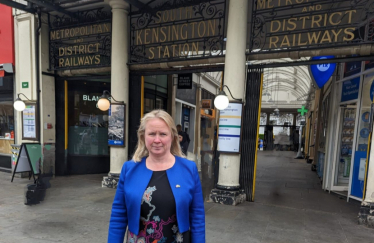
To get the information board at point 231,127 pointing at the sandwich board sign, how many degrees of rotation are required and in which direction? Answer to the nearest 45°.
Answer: approximately 90° to its right

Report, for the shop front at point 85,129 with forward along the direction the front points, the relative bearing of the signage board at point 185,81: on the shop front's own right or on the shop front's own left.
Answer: on the shop front's own left

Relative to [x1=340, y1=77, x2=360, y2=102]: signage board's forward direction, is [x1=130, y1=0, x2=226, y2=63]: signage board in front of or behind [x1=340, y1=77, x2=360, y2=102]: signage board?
in front

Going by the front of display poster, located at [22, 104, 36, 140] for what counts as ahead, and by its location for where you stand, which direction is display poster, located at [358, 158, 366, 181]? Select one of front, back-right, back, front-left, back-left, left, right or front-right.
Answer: front-left

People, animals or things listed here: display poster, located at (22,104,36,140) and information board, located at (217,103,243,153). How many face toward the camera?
2

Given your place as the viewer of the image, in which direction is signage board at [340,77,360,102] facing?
facing the viewer and to the left of the viewer

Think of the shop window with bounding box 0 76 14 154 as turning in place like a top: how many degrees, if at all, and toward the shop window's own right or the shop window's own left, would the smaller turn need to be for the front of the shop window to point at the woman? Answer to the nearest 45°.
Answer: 0° — it already faces them

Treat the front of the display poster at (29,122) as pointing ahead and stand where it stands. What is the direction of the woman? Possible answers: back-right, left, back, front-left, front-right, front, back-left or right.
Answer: front

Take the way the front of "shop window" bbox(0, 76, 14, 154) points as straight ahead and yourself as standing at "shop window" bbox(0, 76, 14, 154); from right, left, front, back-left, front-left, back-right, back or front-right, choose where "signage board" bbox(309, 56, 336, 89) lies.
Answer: front-left
